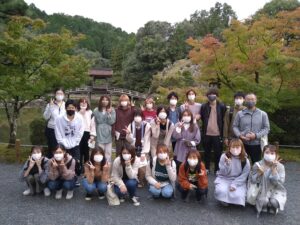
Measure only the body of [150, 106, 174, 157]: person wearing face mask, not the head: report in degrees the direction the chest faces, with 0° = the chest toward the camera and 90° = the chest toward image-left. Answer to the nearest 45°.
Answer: approximately 0°

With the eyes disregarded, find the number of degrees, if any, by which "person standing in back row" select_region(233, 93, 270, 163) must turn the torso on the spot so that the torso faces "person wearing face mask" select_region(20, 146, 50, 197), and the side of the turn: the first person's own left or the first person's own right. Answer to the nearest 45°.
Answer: approximately 45° to the first person's own right

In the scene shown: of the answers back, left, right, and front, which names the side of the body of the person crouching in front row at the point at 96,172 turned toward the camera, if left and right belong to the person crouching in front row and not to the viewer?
front

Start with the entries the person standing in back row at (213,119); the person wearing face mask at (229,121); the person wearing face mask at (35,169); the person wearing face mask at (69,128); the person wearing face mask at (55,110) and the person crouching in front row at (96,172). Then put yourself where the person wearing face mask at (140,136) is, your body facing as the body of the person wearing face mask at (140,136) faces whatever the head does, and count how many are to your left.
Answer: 2

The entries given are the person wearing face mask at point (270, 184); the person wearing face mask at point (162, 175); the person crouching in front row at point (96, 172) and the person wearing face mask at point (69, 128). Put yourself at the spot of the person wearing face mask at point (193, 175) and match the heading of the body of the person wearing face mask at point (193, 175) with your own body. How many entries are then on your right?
3

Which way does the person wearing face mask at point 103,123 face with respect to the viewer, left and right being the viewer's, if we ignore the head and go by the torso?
facing the viewer

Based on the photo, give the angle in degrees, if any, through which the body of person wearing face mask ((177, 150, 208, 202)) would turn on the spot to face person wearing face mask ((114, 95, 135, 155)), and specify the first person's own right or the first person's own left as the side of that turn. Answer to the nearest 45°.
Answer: approximately 135° to the first person's own right

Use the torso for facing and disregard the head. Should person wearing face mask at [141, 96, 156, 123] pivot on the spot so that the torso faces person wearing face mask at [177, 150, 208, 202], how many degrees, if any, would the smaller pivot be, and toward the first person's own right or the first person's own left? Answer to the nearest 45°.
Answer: approximately 45° to the first person's own left

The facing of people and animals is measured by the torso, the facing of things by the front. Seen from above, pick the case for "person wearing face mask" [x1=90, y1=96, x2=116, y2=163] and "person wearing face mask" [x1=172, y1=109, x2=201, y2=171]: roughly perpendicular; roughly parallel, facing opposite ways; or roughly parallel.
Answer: roughly parallel

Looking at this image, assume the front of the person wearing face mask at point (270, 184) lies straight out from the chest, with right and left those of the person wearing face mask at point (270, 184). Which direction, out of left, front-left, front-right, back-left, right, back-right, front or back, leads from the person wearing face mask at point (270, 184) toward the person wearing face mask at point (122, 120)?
right

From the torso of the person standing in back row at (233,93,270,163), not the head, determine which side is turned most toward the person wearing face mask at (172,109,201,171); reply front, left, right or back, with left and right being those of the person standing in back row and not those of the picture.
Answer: right

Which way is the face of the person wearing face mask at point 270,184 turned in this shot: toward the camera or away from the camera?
toward the camera

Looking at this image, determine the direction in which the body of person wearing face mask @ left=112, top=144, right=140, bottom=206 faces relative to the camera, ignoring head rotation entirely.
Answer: toward the camera

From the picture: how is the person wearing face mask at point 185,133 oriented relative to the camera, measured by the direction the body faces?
toward the camera
